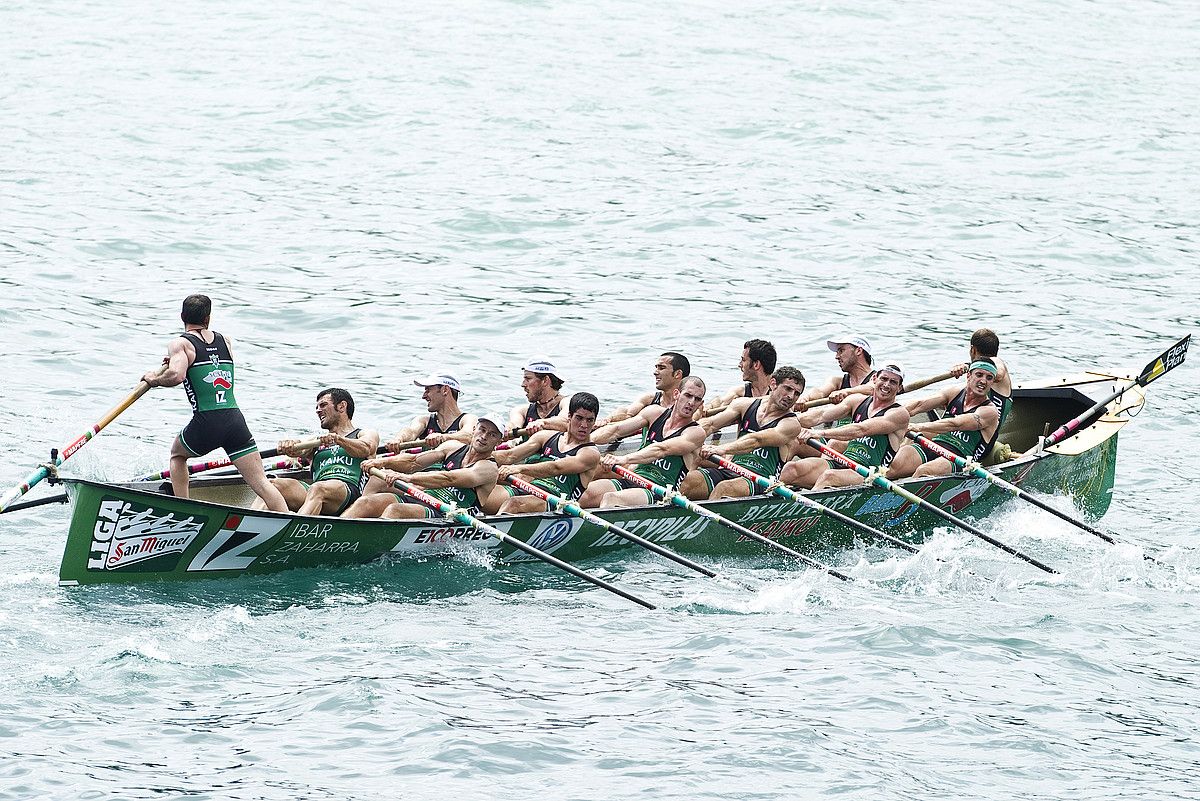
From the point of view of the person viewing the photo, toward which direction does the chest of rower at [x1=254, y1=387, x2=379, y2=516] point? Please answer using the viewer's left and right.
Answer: facing the viewer and to the left of the viewer

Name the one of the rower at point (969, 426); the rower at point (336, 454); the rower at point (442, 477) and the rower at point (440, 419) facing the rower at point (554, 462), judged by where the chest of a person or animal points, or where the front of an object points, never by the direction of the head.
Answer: the rower at point (969, 426)

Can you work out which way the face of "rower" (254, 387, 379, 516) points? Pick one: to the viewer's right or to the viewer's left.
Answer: to the viewer's left

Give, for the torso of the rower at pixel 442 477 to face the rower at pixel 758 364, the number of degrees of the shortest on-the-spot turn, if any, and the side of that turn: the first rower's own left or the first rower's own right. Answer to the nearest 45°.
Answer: approximately 180°

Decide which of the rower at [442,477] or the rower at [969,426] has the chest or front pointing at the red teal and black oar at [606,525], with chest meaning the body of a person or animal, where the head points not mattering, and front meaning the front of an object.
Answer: the rower at [969,426]

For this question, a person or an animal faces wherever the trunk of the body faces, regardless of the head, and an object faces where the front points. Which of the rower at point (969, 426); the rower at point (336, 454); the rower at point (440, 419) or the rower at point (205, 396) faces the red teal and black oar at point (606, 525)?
the rower at point (969, 426)

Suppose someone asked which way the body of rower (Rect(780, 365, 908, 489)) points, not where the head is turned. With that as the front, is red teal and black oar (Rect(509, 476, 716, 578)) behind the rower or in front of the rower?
in front

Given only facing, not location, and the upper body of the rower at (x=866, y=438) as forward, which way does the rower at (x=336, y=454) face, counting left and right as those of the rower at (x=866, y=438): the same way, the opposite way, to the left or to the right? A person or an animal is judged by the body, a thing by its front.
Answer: the same way

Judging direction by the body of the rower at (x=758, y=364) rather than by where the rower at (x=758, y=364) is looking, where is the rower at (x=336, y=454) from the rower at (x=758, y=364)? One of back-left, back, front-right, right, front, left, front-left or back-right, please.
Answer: front-left

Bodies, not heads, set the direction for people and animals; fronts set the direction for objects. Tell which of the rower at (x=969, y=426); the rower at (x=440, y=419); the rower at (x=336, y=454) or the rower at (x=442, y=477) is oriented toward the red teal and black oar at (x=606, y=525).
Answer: the rower at (x=969, y=426)

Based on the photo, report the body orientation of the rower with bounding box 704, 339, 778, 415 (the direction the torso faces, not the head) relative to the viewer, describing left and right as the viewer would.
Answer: facing to the left of the viewer

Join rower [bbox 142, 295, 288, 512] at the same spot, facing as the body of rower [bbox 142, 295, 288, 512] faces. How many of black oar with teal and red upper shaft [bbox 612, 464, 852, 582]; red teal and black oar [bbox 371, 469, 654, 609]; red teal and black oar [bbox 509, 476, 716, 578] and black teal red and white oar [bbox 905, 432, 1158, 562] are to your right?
4

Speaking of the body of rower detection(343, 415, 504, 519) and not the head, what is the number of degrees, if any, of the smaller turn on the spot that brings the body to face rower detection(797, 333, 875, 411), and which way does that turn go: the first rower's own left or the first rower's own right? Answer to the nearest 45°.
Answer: approximately 180°

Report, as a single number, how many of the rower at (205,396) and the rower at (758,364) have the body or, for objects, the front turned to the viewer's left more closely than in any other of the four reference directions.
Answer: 1

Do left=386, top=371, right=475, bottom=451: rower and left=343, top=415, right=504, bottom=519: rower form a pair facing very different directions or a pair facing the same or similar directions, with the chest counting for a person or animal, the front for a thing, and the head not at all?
same or similar directions

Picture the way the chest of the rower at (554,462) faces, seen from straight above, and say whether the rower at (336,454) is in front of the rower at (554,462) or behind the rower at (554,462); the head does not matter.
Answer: in front

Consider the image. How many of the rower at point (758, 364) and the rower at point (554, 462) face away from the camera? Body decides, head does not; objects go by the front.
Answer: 0

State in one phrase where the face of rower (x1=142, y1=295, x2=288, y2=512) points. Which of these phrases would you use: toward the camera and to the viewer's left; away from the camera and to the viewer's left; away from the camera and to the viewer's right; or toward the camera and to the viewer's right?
away from the camera and to the viewer's right
